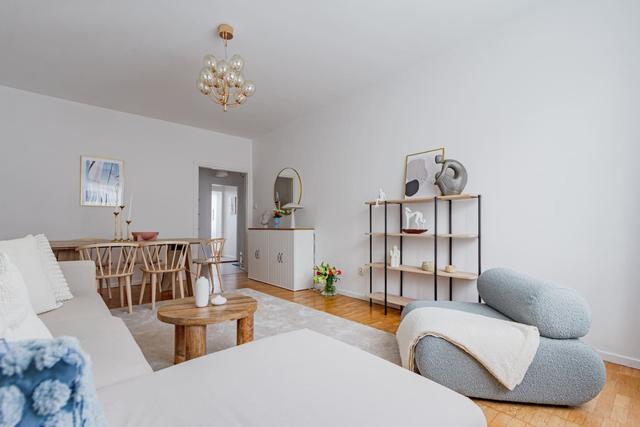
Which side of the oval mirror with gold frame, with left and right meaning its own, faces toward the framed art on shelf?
left

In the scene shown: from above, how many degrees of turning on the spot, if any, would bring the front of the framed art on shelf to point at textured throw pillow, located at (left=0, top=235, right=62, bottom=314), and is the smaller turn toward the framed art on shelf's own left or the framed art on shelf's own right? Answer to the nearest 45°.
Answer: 0° — it already faces it

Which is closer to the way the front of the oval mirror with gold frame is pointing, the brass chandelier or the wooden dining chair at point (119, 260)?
the wooden dining chair

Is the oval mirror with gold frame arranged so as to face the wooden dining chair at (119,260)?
yes

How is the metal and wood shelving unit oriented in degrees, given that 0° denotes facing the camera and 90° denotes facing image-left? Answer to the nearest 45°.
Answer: approximately 45°

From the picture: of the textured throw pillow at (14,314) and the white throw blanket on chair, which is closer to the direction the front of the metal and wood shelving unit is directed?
the textured throw pillow

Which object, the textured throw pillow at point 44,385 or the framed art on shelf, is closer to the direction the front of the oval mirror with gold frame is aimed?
the textured throw pillow
